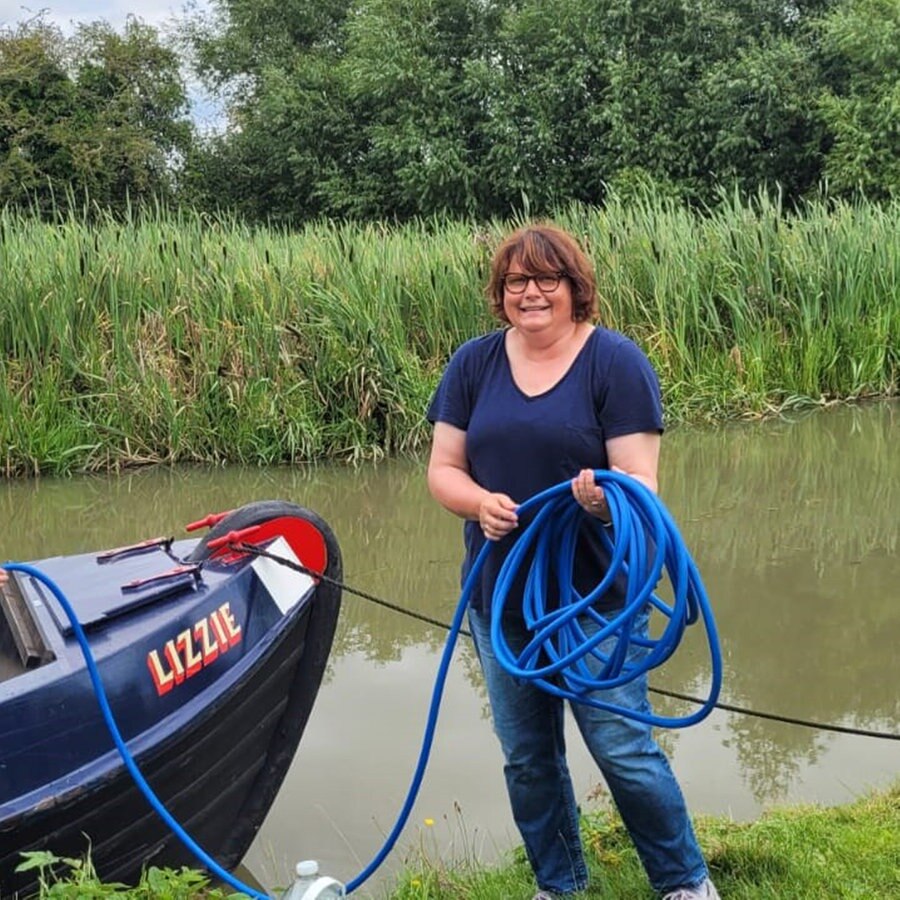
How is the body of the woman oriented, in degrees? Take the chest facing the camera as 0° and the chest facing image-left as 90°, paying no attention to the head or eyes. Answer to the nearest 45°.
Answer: approximately 0°

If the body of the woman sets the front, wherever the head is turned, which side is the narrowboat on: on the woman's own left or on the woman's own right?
on the woman's own right

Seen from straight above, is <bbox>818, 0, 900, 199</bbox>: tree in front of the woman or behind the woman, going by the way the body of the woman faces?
behind

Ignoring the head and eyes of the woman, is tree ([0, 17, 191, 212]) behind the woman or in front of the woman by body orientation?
behind

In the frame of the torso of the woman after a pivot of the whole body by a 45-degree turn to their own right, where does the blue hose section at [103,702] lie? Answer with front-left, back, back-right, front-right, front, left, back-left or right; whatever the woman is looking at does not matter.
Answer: front-right
